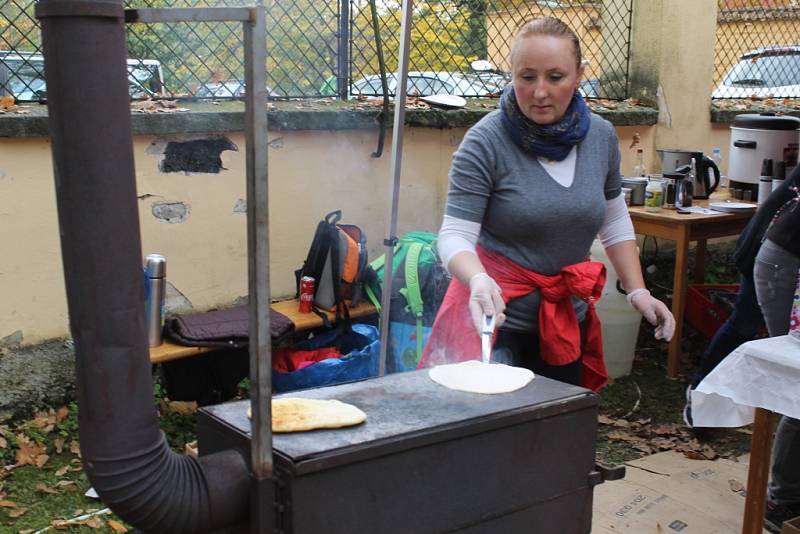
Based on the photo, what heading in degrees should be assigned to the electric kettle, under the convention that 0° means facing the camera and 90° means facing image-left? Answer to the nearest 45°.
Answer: approximately 90°

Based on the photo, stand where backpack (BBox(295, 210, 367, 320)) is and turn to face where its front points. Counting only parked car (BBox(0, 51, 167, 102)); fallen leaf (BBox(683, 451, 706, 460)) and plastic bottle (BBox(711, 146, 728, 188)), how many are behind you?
1

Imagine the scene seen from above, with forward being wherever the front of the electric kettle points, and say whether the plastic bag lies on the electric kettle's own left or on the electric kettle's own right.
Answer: on the electric kettle's own left

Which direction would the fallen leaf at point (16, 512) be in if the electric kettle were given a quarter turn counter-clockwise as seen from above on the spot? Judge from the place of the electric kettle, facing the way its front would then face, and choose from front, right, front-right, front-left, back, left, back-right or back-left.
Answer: front-right

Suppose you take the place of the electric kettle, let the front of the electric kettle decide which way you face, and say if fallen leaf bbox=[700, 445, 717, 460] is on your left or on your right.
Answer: on your left

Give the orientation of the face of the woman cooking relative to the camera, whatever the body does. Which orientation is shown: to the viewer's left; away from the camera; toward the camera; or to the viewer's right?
toward the camera

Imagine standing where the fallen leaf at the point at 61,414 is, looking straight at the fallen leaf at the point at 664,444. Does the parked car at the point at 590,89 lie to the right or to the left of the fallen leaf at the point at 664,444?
left

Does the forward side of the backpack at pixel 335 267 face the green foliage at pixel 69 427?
no
